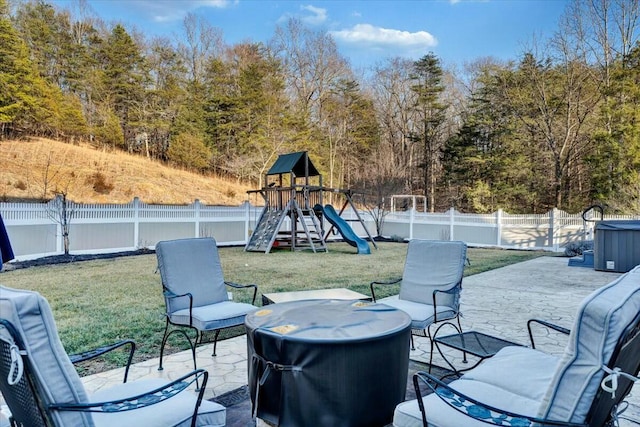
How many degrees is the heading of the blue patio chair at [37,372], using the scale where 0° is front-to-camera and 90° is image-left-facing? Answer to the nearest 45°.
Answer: approximately 225°

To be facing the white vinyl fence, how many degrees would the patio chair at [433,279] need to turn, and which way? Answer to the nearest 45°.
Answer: approximately 90° to its right

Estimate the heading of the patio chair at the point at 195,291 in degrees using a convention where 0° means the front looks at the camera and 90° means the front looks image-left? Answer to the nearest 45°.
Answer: approximately 315°

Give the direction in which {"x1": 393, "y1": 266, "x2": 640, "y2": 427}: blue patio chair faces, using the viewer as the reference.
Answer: facing away from the viewer and to the left of the viewer

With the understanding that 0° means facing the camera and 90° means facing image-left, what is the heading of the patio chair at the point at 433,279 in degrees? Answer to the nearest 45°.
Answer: approximately 45°

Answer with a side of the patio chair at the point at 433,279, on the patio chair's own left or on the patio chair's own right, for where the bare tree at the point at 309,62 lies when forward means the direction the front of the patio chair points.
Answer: on the patio chair's own right
